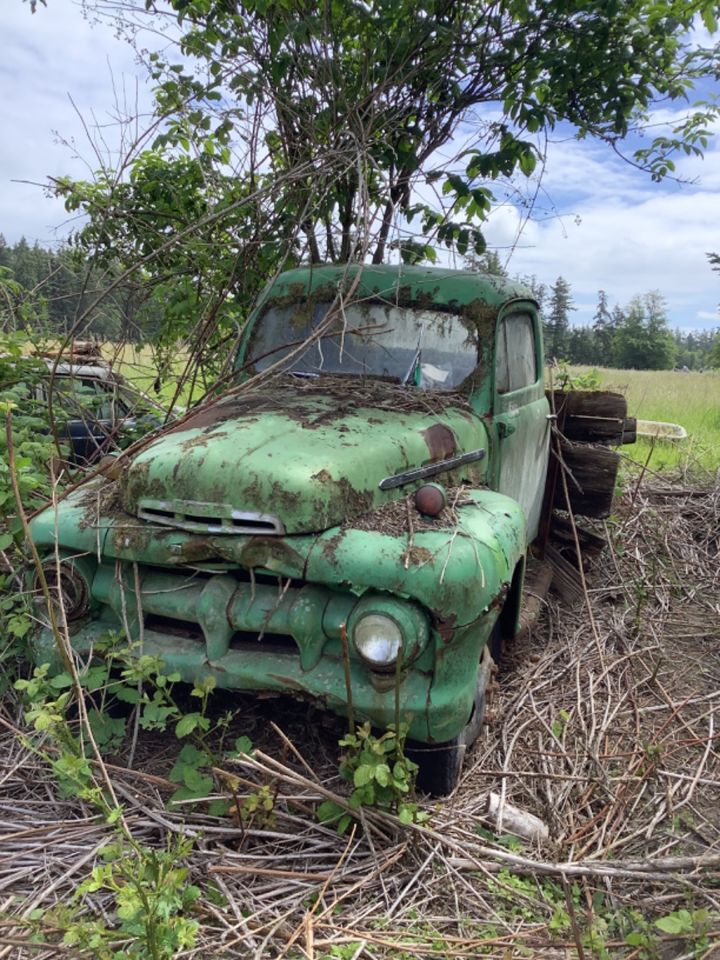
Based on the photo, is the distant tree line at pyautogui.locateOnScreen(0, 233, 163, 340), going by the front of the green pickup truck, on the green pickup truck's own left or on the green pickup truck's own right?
on the green pickup truck's own right

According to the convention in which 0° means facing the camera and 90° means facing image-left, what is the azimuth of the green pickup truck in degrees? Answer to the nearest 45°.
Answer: approximately 45°

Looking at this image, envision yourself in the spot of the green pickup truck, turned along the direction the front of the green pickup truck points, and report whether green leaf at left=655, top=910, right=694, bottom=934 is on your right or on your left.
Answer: on your left

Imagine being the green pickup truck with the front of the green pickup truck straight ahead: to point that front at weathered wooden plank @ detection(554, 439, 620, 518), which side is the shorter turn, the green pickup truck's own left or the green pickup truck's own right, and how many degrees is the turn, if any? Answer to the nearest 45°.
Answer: approximately 180°

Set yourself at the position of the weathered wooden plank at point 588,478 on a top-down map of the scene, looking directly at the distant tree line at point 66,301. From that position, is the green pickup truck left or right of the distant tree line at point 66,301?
left
